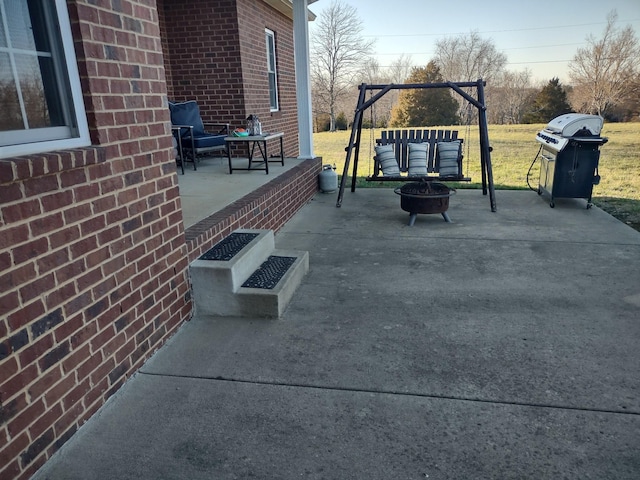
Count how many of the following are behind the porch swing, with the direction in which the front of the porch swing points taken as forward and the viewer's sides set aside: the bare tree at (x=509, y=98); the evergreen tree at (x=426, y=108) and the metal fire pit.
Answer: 2

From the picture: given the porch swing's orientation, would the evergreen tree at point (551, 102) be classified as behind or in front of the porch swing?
behind

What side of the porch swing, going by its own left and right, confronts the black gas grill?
left

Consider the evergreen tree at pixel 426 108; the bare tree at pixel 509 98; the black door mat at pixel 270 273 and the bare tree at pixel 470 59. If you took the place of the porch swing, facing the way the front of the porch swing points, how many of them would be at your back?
3

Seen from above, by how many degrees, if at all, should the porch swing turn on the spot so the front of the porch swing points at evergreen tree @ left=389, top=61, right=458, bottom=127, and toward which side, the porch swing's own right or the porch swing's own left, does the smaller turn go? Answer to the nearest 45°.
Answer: approximately 180°

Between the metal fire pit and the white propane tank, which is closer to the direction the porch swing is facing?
the metal fire pit

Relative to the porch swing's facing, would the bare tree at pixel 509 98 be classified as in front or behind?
behind

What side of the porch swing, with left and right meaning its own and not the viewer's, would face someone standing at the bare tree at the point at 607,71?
back

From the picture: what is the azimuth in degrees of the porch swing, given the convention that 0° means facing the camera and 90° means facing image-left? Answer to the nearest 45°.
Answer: approximately 0°

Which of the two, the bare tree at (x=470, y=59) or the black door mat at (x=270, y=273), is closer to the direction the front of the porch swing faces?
the black door mat

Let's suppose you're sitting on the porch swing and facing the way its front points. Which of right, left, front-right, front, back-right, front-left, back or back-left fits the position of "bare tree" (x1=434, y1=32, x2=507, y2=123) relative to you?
back

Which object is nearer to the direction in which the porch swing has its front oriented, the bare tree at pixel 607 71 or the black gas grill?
the black gas grill

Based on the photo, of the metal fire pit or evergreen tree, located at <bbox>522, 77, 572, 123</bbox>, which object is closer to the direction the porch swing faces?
the metal fire pit

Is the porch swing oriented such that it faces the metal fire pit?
yes

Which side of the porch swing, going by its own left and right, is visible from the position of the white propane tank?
right
